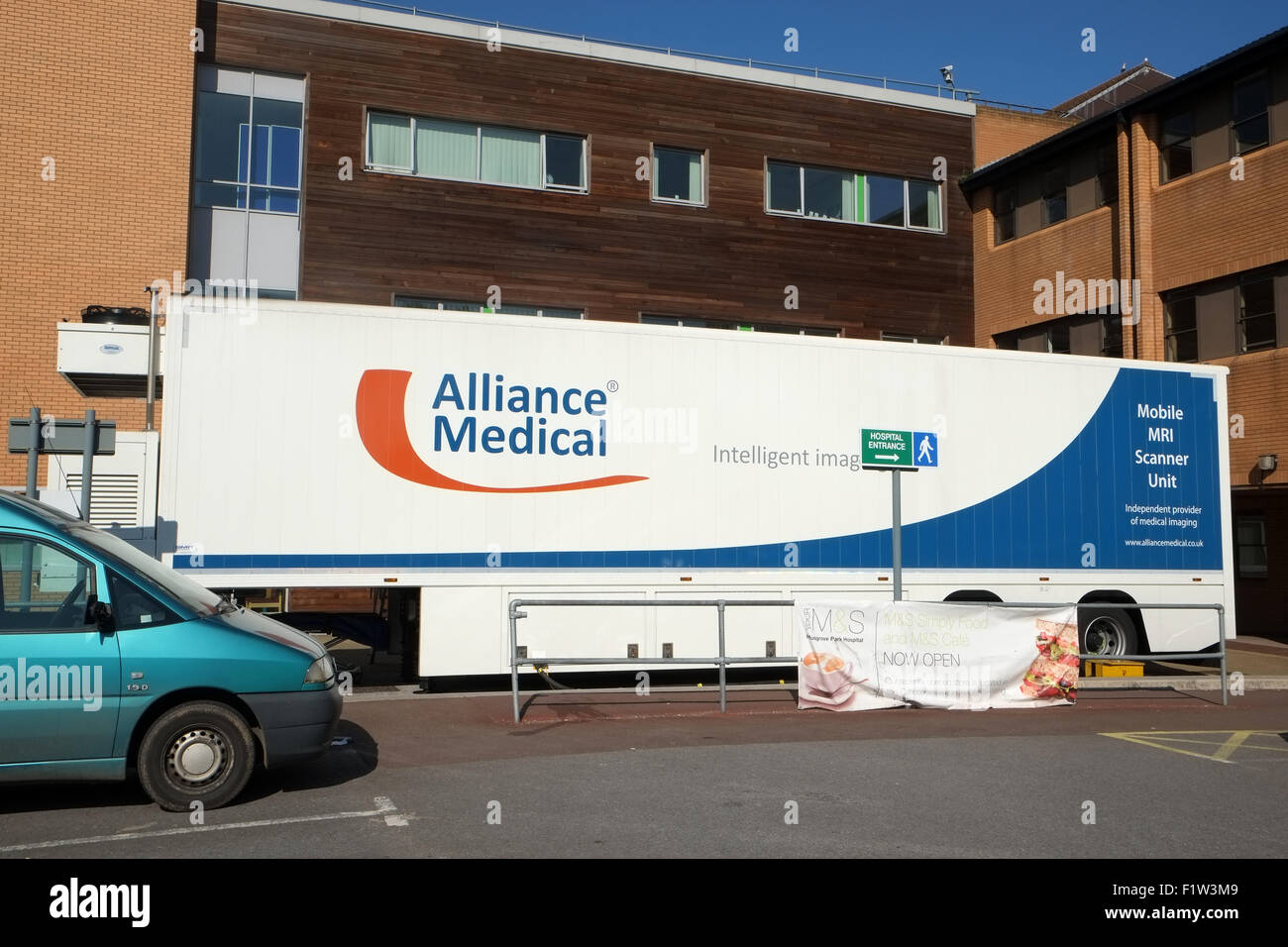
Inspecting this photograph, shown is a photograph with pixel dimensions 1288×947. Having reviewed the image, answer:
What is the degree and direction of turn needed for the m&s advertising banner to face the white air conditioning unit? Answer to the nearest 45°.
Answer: approximately 90° to its right

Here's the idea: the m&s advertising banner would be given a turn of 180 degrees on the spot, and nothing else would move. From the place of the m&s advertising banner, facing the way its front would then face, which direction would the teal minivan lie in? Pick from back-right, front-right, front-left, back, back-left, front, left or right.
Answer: back-left

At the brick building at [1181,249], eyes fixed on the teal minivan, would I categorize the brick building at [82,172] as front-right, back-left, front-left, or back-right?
front-right

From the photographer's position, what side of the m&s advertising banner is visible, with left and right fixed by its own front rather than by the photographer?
front

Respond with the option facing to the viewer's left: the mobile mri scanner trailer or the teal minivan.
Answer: the mobile mri scanner trailer

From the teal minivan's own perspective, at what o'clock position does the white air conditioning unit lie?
The white air conditioning unit is roughly at 9 o'clock from the teal minivan.

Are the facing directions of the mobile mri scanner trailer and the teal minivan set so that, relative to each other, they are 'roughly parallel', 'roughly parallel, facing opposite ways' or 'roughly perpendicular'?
roughly parallel, facing opposite ways

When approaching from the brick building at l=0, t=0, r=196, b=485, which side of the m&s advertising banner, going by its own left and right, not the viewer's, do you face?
right

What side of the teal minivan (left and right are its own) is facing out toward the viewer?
right

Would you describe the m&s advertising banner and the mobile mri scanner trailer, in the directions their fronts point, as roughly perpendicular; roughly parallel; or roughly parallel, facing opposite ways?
roughly perpendicular

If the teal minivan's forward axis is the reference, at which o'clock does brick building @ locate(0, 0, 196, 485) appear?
The brick building is roughly at 9 o'clock from the teal minivan.

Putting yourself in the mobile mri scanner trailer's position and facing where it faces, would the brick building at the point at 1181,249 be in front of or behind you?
behind

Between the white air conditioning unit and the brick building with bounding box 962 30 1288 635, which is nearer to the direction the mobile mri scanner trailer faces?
the white air conditioning unit

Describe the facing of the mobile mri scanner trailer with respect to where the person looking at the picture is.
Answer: facing to the left of the viewer

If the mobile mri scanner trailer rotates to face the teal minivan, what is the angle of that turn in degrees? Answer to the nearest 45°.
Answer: approximately 45° to its left

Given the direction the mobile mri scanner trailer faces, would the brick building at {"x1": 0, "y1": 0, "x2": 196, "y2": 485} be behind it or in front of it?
in front

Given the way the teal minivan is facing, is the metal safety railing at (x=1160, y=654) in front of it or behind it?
in front

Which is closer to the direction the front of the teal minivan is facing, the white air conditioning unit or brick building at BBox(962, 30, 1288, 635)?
the brick building

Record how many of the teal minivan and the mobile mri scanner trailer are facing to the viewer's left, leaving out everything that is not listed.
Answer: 1
